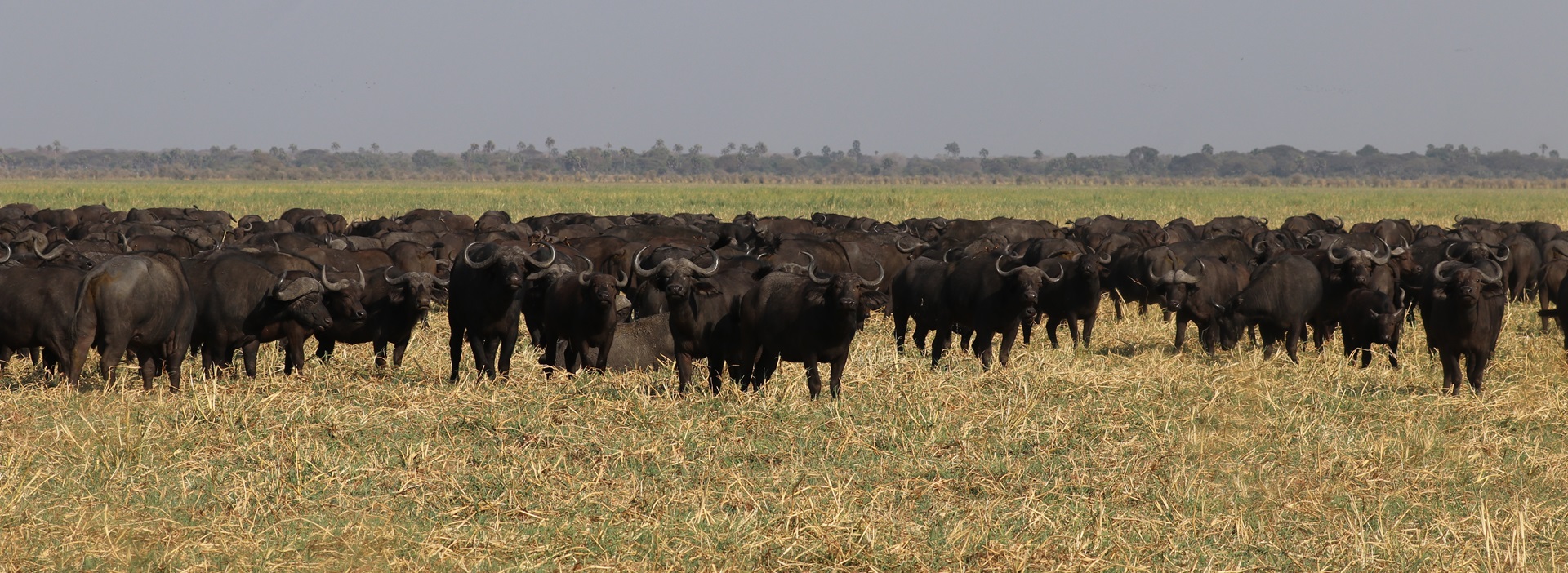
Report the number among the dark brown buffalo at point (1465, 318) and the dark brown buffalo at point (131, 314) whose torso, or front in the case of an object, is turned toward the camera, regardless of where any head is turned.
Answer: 1

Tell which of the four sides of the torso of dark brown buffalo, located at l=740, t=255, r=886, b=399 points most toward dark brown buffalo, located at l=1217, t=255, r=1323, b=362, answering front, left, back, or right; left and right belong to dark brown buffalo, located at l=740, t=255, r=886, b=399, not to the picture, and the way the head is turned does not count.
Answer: left

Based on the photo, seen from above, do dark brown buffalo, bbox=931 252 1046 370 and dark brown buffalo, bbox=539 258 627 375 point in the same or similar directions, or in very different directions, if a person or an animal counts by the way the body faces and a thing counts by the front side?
same or similar directions

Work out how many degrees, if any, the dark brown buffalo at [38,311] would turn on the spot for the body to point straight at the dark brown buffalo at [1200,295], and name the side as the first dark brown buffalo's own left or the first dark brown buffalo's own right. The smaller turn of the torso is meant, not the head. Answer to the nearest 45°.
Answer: approximately 180°

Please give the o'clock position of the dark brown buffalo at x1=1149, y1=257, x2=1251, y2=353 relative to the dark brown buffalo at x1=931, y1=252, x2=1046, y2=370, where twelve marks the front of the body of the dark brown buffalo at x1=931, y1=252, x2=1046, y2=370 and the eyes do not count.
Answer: the dark brown buffalo at x1=1149, y1=257, x2=1251, y2=353 is roughly at 9 o'clock from the dark brown buffalo at x1=931, y1=252, x2=1046, y2=370.

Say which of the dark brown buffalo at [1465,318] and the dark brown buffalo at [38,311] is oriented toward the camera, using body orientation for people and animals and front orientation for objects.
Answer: the dark brown buffalo at [1465,318]

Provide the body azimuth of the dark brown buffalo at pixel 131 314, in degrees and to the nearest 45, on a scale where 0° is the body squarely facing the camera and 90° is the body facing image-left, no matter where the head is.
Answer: approximately 225°

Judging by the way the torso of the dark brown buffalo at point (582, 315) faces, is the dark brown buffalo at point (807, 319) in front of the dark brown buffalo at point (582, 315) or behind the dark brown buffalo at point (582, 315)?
in front

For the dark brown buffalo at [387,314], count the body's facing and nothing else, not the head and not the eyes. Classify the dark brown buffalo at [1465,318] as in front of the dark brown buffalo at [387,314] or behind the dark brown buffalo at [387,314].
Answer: in front

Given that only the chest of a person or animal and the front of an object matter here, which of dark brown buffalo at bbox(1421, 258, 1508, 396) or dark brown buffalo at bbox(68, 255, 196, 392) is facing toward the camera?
dark brown buffalo at bbox(1421, 258, 1508, 396)

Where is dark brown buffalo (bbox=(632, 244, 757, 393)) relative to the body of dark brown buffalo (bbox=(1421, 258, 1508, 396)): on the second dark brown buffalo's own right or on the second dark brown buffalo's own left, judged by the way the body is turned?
on the second dark brown buffalo's own right

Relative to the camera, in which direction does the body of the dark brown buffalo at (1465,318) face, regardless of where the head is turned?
toward the camera

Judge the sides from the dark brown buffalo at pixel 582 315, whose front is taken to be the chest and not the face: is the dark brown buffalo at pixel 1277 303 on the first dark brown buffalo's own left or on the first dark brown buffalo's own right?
on the first dark brown buffalo's own left

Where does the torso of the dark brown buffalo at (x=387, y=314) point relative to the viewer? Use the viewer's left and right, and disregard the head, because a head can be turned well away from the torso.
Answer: facing the viewer and to the right of the viewer

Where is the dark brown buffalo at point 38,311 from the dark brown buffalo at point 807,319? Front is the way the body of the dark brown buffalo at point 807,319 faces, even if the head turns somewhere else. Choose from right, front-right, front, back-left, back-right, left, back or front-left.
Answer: back-right
